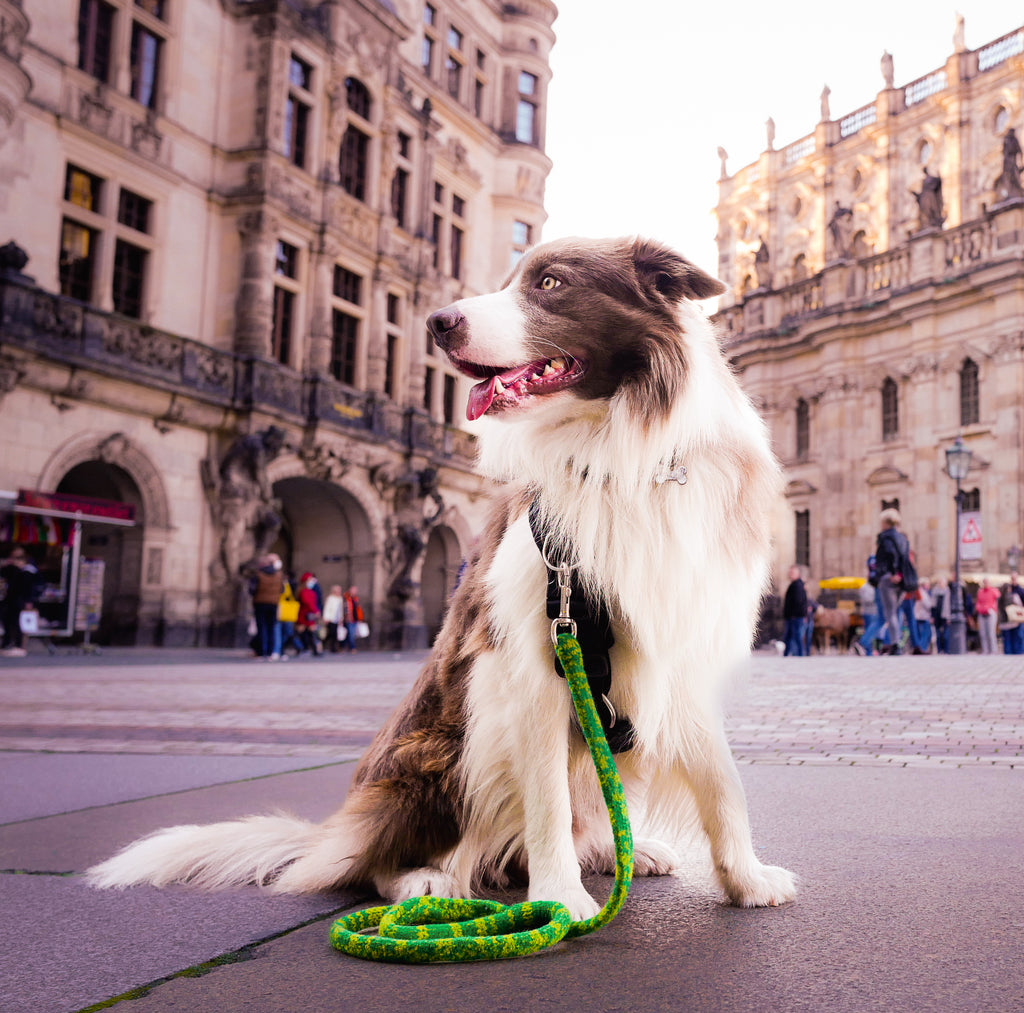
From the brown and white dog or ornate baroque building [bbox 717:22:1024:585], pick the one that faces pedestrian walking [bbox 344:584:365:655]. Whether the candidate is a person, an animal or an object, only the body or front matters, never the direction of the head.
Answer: the ornate baroque building

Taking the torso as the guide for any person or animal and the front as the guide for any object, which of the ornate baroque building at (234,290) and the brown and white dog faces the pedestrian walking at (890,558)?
the ornate baroque building

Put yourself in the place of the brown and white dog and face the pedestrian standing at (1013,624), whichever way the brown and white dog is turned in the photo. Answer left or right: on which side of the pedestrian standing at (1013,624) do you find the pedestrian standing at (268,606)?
left

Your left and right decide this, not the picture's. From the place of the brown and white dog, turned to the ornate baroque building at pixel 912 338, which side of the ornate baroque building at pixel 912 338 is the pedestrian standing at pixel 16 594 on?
left

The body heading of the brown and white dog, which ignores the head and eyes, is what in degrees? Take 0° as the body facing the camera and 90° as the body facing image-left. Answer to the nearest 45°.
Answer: approximately 315°

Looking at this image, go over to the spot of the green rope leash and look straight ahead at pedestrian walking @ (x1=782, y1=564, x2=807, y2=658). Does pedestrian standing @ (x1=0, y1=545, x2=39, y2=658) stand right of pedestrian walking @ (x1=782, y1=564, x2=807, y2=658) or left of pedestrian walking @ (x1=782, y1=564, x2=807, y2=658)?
left

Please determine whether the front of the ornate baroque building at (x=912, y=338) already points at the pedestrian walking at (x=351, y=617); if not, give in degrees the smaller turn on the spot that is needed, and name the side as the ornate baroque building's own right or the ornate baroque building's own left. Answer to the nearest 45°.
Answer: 0° — it already faces them

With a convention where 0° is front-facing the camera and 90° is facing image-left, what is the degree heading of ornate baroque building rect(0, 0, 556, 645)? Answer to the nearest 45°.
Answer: approximately 315°

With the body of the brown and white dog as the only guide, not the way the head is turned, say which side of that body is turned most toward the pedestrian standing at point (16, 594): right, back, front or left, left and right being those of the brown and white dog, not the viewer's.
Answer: back

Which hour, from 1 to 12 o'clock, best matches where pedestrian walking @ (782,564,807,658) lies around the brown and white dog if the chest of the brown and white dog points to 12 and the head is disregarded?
The pedestrian walking is roughly at 8 o'clock from the brown and white dog.
